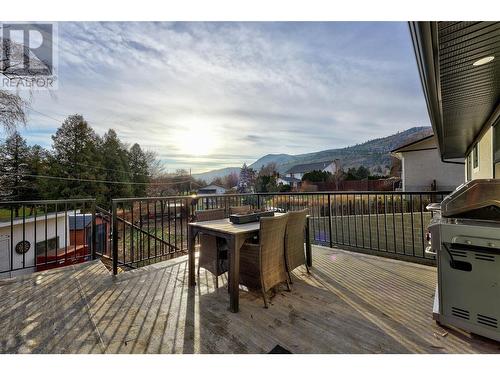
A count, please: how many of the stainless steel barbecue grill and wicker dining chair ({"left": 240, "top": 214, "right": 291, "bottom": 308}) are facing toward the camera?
0

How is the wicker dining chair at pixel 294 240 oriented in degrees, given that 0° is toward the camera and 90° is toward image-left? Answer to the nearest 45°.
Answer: approximately 135°

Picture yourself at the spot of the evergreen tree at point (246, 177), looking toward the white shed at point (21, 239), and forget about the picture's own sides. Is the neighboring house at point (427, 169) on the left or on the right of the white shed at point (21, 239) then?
left

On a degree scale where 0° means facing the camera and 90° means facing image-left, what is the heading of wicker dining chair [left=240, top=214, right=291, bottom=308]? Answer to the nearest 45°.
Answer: approximately 135°

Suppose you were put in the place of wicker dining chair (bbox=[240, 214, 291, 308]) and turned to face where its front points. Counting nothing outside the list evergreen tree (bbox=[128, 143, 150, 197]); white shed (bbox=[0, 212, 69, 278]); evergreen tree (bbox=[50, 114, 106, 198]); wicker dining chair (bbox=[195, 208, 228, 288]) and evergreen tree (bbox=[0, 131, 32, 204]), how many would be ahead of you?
5

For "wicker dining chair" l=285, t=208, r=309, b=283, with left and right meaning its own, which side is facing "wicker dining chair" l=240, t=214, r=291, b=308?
left

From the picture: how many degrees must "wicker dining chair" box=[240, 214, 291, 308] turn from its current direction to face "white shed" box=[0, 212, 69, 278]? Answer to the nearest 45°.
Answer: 0° — it already faces it

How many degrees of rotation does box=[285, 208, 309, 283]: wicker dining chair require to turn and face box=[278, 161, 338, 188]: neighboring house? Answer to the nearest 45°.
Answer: approximately 45° to its right

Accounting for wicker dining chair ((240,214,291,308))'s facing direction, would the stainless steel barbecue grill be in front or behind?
behind

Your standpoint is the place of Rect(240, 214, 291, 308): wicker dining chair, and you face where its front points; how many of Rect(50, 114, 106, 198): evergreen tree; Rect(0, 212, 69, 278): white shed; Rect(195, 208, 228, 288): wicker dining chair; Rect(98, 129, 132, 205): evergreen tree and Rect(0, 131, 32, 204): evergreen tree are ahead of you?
5

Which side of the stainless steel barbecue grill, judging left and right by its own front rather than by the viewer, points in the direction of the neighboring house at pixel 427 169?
right

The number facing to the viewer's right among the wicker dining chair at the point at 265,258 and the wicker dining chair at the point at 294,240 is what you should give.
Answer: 0

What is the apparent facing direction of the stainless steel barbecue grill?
to the viewer's left

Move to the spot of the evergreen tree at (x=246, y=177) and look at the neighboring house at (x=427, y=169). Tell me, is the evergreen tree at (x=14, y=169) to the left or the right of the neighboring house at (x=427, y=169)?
right

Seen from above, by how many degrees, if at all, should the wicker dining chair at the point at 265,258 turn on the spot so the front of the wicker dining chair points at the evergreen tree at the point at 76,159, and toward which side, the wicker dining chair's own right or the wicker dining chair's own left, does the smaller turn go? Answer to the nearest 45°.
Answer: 0° — it already faces it

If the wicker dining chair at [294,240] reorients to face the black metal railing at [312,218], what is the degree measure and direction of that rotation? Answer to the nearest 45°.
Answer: approximately 45° to its right

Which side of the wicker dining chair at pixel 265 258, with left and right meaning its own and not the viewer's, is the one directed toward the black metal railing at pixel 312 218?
right

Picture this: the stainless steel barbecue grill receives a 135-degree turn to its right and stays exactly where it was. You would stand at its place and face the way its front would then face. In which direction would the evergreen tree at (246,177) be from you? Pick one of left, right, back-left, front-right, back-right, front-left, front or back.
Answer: left
